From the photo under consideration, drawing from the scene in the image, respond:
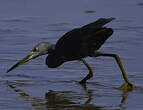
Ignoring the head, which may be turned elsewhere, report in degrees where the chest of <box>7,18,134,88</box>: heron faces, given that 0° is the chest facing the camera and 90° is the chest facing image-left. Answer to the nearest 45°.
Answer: approximately 90°
